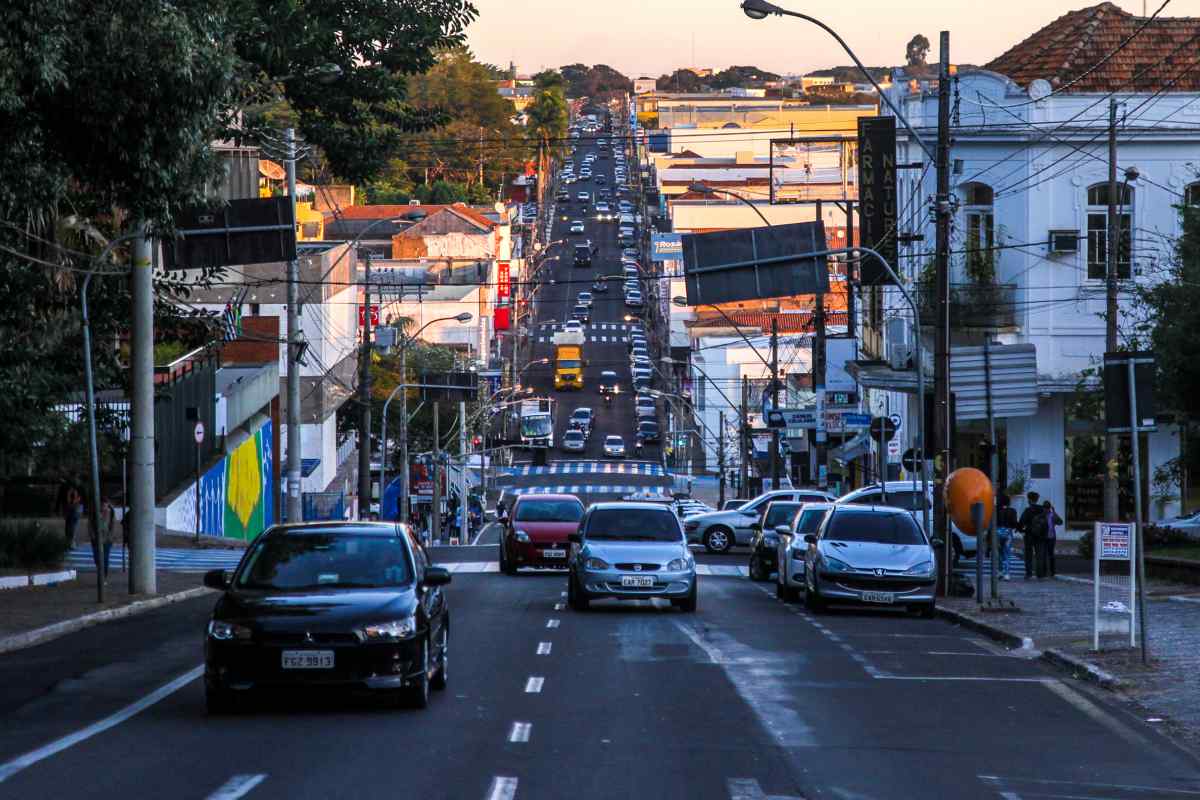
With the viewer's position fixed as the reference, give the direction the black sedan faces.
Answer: facing the viewer

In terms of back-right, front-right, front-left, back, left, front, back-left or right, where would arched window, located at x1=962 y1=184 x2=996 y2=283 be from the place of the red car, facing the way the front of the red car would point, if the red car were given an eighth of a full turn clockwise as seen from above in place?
back

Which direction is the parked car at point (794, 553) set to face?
toward the camera

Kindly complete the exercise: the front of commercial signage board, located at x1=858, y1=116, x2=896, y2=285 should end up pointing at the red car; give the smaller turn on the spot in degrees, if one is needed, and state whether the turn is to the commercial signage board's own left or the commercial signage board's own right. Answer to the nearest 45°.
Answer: approximately 45° to the commercial signage board's own right

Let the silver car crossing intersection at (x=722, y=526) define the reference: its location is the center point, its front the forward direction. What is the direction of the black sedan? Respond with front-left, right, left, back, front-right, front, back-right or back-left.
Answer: left

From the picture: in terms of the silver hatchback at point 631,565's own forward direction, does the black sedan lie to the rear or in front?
in front

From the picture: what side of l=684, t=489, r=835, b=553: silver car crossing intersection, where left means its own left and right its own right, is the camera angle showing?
left

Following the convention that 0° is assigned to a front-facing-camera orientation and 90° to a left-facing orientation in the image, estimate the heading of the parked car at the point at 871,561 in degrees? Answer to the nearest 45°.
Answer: approximately 0°

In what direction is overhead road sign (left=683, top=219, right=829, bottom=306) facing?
away from the camera

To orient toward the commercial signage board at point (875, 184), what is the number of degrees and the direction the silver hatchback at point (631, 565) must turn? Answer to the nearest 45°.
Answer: approximately 180°

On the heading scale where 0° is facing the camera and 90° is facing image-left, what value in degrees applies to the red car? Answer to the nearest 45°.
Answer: approximately 0°

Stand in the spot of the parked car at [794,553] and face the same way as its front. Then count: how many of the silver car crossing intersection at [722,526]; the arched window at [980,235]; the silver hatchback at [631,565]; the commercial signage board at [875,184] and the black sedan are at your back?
3

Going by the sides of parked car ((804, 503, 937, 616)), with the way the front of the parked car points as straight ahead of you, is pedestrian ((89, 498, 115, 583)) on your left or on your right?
on your right

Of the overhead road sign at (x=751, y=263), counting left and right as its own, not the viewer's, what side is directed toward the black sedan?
back
